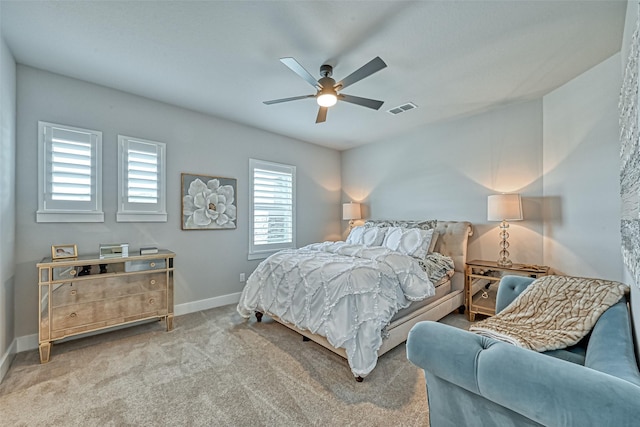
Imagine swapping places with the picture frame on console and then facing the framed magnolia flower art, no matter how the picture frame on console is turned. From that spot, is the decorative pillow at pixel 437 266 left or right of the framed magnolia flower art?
right

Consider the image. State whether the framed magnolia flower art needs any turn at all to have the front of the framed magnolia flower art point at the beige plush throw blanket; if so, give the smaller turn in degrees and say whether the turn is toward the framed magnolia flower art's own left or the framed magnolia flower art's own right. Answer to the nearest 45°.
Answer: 0° — it already faces it

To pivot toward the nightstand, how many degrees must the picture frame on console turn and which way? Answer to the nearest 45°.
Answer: approximately 45° to its left

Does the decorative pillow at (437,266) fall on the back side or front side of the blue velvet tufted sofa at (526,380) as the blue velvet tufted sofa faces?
on the front side

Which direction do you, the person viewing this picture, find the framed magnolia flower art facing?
facing the viewer and to the right of the viewer

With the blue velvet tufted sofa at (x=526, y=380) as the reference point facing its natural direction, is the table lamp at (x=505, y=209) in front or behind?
in front

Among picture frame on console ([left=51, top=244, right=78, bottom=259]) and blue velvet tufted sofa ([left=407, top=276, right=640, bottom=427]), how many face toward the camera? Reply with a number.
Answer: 1

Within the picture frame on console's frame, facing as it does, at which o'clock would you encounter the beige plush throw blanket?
The beige plush throw blanket is roughly at 11 o'clock from the picture frame on console.

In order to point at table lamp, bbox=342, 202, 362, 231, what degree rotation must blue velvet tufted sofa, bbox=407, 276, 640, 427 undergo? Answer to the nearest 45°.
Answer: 0° — it already faces it

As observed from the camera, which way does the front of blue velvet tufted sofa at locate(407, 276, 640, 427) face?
facing away from the viewer and to the left of the viewer
